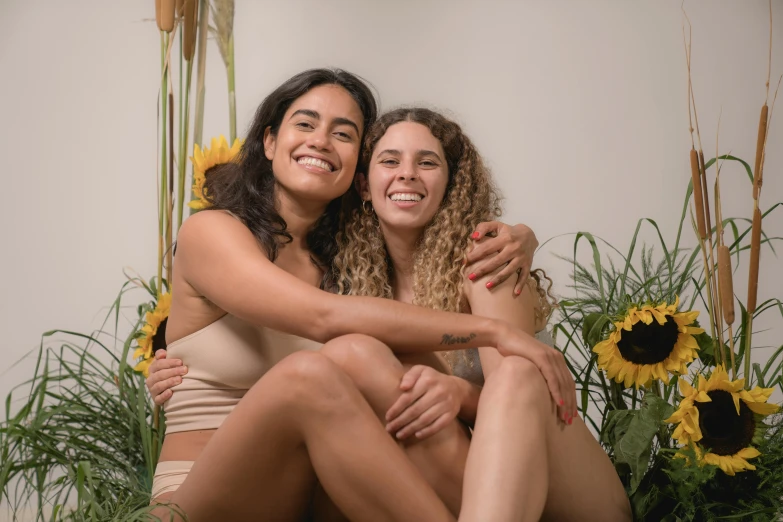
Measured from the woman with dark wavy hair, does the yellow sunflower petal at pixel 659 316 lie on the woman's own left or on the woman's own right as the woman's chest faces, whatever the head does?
on the woman's own left

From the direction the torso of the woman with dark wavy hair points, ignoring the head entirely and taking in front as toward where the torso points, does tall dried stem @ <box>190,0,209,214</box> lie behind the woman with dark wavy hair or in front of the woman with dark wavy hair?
behind

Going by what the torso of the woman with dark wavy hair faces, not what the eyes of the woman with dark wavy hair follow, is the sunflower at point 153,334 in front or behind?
behind

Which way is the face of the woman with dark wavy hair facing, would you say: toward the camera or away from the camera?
toward the camera

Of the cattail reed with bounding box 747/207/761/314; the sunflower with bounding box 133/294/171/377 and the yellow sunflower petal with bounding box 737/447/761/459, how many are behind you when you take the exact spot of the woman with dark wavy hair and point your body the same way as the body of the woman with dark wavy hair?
1

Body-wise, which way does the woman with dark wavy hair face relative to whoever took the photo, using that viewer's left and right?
facing the viewer and to the right of the viewer

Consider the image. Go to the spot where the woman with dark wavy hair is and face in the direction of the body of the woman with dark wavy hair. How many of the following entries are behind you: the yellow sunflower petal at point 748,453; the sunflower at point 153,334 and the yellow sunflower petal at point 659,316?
1

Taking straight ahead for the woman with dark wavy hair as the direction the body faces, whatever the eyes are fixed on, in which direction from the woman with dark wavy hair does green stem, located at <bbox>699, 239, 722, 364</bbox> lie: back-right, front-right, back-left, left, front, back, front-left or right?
front-left

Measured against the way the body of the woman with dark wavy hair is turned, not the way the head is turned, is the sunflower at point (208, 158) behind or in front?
behind

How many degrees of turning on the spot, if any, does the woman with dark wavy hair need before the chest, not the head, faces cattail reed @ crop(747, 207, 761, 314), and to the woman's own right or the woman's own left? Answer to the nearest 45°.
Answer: approximately 45° to the woman's own left
